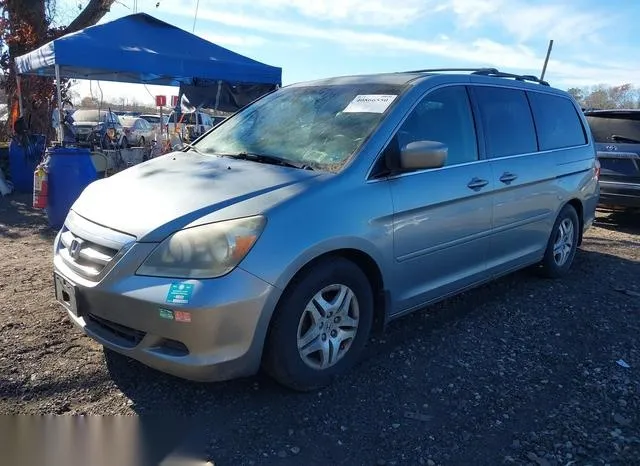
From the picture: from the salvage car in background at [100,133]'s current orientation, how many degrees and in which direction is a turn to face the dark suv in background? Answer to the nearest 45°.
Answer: approximately 90° to its left

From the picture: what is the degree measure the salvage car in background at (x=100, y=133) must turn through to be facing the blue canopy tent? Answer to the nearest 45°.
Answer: approximately 45° to its left

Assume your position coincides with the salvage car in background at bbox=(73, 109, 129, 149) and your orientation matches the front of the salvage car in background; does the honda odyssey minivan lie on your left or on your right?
on your left

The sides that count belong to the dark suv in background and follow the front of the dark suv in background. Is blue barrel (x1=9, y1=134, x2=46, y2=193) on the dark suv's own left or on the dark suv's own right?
on the dark suv's own left

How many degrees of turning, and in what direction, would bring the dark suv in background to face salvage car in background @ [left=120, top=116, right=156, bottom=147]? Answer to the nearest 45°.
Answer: approximately 45° to its left

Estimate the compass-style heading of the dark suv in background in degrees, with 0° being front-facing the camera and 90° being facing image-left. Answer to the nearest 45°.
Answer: approximately 180°

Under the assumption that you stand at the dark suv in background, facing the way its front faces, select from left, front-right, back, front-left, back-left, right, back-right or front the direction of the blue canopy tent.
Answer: left

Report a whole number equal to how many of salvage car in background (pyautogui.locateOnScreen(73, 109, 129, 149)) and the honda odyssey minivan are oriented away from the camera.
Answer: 0

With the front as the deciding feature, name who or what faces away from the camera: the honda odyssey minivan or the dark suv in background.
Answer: the dark suv in background

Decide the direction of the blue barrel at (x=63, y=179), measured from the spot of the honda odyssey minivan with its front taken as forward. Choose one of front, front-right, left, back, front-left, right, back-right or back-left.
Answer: right

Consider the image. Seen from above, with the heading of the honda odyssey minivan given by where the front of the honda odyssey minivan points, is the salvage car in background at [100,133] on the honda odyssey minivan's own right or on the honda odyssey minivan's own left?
on the honda odyssey minivan's own right

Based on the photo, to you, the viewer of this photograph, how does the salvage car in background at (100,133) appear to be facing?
facing the viewer and to the left of the viewer

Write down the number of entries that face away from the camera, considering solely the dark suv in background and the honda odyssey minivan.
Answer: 1
